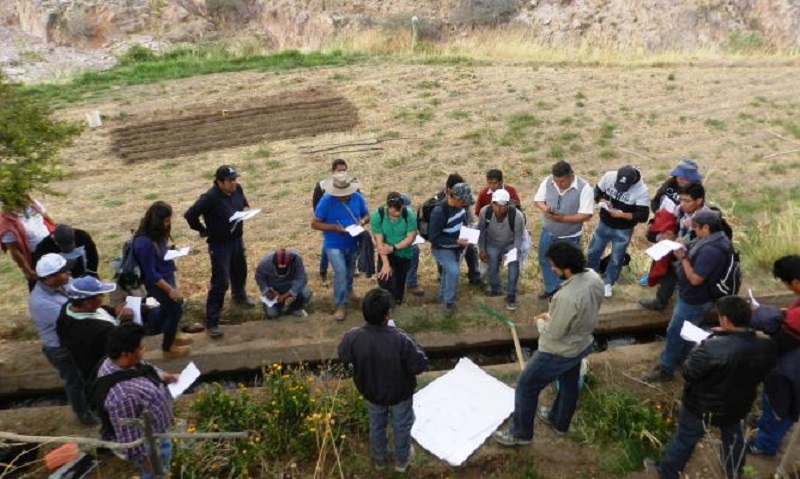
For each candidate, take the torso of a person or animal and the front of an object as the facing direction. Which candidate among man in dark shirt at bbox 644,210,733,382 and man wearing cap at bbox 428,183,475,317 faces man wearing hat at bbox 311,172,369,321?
the man in dark shirt

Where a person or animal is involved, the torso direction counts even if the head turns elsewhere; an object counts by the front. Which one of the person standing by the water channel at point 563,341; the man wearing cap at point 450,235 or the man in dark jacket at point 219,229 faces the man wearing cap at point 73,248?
the person standing by the water channel

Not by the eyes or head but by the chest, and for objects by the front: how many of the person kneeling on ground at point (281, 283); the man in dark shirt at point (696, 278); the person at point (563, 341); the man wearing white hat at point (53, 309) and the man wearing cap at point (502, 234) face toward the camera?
2

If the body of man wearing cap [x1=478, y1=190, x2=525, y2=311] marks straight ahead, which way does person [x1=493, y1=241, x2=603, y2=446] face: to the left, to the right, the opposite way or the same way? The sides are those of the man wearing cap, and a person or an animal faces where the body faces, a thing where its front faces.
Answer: to the right

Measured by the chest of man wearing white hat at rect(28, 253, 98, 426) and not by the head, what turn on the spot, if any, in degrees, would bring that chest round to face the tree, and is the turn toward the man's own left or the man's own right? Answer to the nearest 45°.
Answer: approximately 90° to the man's own left

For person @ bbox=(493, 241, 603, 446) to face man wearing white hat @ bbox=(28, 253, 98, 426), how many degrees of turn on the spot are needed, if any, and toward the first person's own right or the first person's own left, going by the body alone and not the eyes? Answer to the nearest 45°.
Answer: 0° — they already face them

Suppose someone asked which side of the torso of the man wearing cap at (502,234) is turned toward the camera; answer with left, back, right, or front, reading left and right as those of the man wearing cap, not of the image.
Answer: front

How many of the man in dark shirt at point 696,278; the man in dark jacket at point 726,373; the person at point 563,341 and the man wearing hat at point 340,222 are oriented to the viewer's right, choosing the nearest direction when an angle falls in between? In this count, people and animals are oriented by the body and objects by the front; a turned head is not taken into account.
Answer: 0

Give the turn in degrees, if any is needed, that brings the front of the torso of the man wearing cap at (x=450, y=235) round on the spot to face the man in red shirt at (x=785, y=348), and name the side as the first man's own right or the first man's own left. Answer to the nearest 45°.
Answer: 0° — they already face them

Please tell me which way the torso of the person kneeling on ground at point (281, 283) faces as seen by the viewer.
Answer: toward the camera

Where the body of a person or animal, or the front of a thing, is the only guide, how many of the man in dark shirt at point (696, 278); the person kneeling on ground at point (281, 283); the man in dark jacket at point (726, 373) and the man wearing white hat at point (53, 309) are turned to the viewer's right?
1

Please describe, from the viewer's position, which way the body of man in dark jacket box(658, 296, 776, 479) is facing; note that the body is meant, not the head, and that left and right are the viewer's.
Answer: facing away from the viewer and to the left of the viewer

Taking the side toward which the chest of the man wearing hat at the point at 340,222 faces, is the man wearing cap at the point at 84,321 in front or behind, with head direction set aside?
in front

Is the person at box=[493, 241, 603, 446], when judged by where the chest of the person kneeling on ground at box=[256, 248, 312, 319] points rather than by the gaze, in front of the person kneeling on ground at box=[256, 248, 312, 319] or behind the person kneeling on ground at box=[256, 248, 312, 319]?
in front

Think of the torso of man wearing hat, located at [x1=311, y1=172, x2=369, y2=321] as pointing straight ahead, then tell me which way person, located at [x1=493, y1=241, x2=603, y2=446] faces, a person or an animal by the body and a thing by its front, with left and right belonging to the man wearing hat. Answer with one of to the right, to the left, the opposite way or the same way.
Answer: to the right

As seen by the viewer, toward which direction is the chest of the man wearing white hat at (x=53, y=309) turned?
to the viewer's right

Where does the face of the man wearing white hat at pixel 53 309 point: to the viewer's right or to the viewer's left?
to the viewer's right

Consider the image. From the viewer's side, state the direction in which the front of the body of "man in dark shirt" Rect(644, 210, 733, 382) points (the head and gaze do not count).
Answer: to the viewer's left

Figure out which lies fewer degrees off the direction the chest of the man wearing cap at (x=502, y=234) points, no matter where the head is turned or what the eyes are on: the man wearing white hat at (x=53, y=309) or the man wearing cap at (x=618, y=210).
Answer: the man wearing white hat
